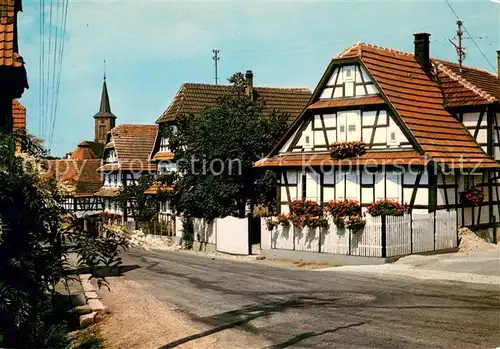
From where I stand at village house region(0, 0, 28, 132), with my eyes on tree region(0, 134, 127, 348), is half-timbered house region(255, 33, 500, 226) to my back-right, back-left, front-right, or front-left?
back-left

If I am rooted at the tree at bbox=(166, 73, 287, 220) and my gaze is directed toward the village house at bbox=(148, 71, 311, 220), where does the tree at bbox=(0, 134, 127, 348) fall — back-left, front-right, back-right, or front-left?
back-left

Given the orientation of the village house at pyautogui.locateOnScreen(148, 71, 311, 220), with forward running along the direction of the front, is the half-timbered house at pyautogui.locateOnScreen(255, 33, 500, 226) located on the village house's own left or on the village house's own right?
on the village house's own left

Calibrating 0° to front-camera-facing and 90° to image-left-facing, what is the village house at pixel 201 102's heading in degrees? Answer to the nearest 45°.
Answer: approximately 45°

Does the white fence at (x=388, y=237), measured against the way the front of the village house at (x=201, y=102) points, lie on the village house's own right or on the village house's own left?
on the village house's own left

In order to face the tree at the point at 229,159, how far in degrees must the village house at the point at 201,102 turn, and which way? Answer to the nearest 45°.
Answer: approximately 45° to its left

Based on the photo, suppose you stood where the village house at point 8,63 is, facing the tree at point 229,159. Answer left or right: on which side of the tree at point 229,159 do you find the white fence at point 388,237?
right
